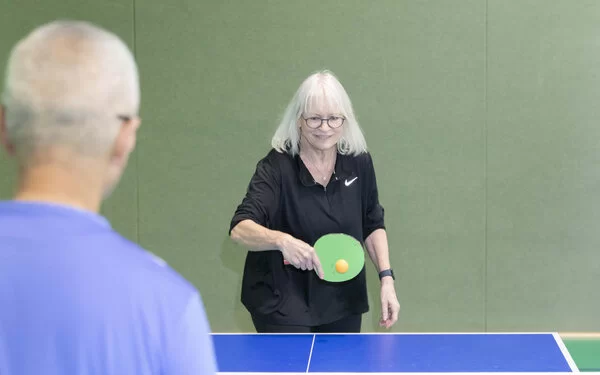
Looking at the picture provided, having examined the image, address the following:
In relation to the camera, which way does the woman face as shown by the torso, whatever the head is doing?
toward the camera

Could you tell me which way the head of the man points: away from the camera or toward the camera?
away from the camera

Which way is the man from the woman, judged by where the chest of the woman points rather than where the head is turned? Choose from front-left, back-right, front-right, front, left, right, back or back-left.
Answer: front
